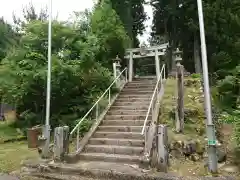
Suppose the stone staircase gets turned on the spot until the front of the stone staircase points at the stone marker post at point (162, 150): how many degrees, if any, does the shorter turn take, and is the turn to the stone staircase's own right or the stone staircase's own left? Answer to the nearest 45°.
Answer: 0° — it already faces it

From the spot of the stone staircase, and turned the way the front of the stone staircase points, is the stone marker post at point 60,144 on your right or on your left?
on your right

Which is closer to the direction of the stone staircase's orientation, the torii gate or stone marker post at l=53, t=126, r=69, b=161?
the stone marker post

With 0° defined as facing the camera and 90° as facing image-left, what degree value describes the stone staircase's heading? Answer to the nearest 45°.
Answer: approximately 0°

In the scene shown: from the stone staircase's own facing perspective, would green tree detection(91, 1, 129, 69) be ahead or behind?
behind

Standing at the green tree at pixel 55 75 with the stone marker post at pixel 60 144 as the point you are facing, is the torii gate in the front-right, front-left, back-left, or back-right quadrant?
back-left

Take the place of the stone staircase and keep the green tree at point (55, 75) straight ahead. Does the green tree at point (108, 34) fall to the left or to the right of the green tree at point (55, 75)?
right

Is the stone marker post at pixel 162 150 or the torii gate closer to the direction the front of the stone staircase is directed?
the stone marker post

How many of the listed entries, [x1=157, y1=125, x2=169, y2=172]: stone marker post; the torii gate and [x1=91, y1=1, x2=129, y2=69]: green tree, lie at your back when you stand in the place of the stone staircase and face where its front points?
2

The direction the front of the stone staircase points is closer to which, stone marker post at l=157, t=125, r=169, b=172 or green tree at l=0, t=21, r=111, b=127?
the stone marker post

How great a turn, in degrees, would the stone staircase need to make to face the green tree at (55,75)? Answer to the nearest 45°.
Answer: approximately 135° to its right

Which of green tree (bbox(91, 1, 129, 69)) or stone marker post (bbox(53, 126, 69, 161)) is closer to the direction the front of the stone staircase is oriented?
the stone marker post

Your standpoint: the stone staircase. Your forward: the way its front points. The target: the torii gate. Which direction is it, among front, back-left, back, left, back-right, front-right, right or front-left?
back
